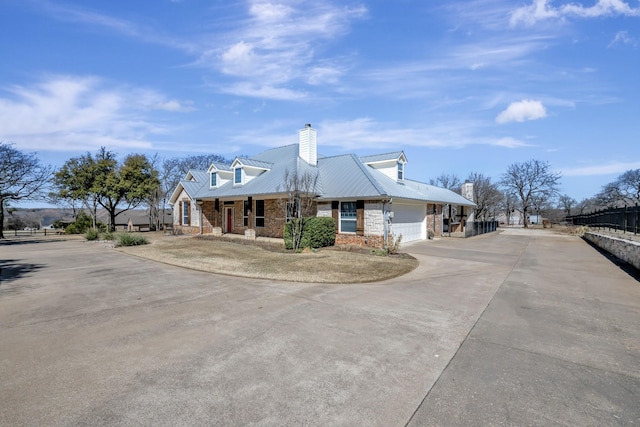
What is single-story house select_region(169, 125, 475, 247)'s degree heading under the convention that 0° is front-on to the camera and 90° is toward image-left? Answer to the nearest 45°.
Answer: approximately 45°

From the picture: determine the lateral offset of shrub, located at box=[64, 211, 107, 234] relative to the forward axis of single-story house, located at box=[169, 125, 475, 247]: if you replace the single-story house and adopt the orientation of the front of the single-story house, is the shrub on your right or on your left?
on your right

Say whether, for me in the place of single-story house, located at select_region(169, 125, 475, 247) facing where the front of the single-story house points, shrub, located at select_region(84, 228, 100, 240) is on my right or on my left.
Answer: on my right
